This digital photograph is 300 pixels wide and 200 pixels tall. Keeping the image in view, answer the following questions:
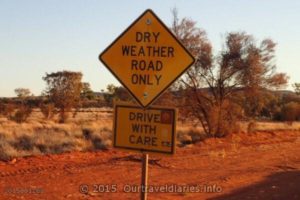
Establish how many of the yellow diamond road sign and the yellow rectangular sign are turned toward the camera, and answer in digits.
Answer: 2

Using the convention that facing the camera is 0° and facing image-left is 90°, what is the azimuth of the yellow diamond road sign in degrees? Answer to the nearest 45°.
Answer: approximately 0°

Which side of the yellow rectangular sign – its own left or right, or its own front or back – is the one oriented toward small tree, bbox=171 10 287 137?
back

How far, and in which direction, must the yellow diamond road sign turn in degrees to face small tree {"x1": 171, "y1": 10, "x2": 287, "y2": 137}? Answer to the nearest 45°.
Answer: approximately 180°

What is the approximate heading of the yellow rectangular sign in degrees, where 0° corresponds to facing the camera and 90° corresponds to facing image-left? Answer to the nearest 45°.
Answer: approximately 0°
